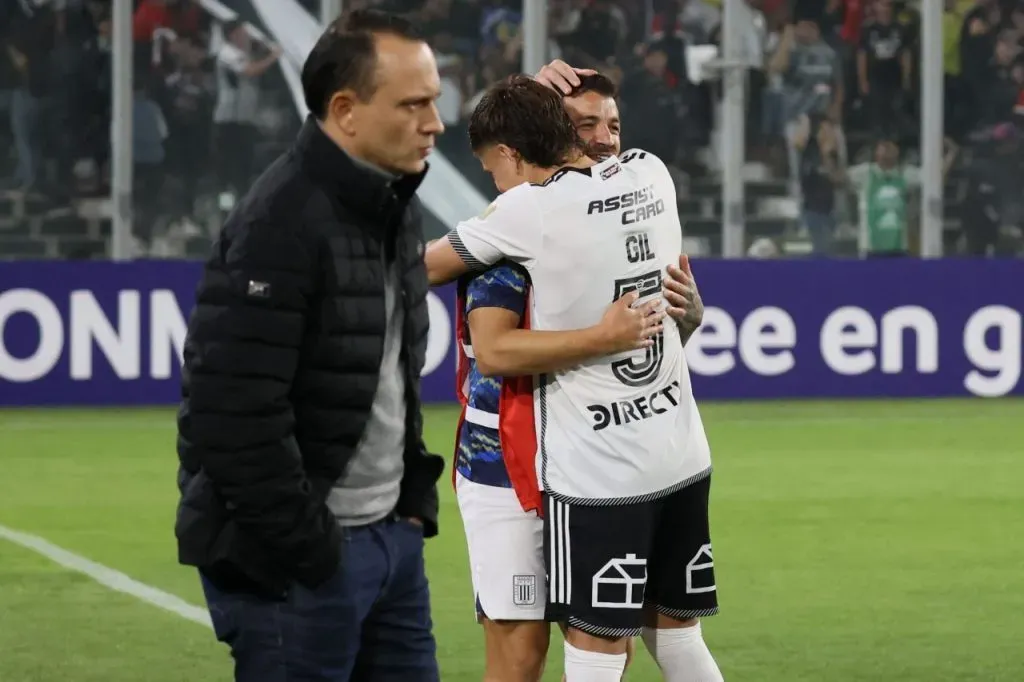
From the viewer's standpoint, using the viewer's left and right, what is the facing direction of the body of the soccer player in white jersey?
facing away from the viewer and to the left of the viewer

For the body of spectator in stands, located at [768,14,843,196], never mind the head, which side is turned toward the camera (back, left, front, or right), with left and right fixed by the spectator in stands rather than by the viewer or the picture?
front

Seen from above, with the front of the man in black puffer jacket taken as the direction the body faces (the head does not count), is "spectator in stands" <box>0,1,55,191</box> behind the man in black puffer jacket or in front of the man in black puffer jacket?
behind

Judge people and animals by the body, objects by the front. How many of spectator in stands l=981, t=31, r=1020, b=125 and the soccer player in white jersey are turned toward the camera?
1

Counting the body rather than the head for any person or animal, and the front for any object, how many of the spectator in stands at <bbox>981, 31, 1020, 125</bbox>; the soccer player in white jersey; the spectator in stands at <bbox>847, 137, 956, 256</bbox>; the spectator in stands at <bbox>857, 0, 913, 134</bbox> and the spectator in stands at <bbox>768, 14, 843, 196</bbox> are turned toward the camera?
4

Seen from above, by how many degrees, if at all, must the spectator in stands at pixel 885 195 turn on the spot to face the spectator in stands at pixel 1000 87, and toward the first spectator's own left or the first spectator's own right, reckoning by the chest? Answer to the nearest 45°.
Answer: approximately 135° to the first spectator's own left

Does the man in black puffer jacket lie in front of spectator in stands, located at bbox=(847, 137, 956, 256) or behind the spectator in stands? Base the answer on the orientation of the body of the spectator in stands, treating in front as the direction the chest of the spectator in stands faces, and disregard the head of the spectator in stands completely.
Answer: in front

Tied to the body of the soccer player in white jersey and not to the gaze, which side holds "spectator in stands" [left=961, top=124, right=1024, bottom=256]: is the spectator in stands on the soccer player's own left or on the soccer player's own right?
on the soccer player's own right

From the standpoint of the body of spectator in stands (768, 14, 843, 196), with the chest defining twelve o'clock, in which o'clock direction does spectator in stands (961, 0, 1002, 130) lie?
spectator in stands (961, 0, 1002, 130) is roughly at 9 o'clock from spectator in stands (768, 14, 843, 196).

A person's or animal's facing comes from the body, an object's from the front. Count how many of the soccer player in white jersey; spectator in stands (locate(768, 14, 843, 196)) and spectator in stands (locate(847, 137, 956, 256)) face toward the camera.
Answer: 2

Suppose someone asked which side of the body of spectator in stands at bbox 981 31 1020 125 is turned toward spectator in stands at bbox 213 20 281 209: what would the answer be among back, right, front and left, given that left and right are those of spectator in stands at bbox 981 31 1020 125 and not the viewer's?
right

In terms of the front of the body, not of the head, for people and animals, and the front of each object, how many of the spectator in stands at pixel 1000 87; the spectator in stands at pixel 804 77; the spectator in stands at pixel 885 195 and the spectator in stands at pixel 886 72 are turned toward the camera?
4

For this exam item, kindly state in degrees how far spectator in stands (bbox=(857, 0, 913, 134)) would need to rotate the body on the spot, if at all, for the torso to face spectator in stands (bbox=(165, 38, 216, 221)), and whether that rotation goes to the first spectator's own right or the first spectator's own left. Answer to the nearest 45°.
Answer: approximately 90° to the first spectator's own right

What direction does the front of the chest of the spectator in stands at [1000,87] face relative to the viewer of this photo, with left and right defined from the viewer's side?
facing the viewer

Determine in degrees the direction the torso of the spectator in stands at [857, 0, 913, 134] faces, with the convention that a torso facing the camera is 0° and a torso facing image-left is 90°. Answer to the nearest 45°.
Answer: approximately 0°

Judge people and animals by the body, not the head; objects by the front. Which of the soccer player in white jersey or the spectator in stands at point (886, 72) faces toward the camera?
the spectator in stands
